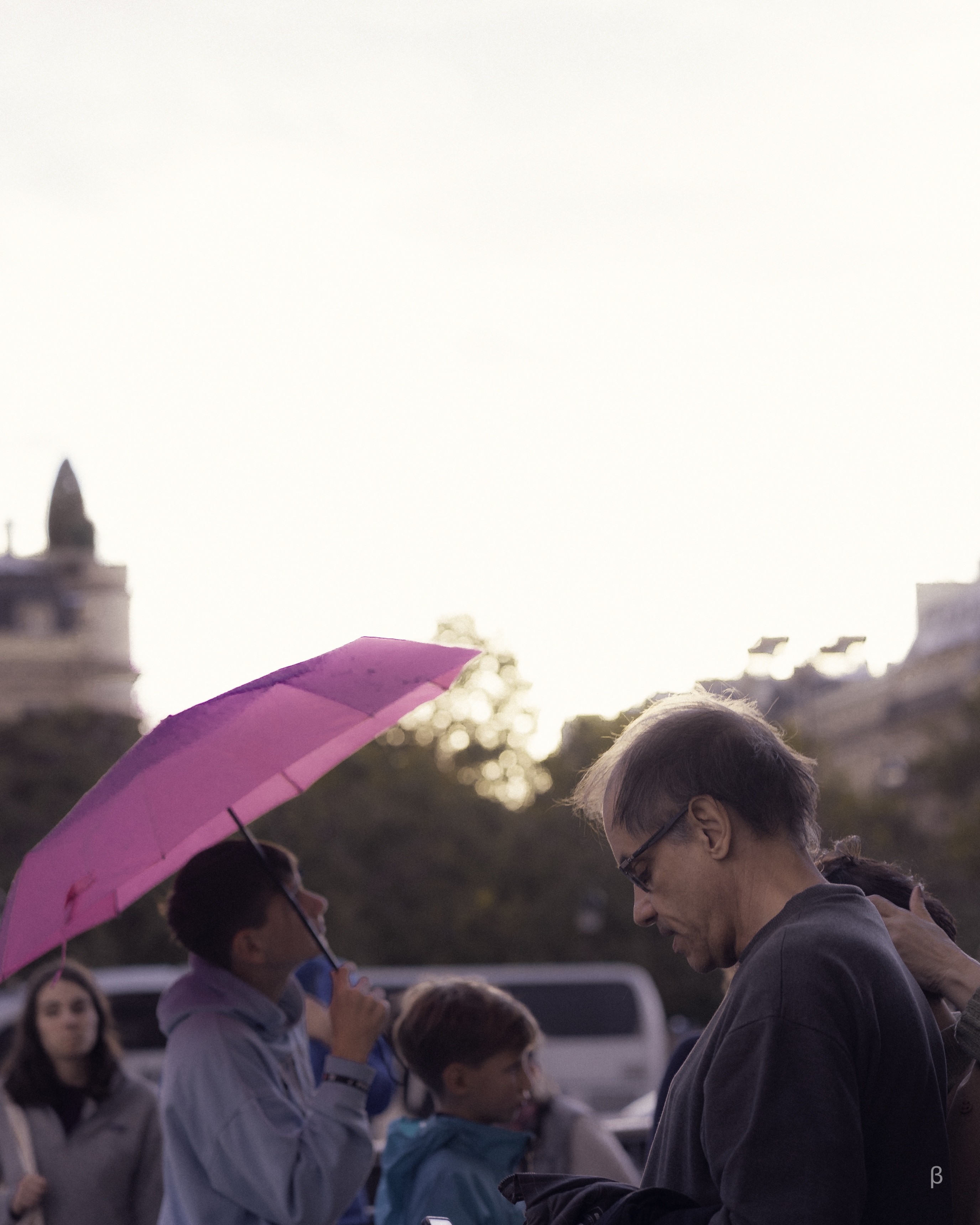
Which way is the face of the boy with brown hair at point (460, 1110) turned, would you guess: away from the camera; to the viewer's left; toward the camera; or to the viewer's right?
to the viewer's right

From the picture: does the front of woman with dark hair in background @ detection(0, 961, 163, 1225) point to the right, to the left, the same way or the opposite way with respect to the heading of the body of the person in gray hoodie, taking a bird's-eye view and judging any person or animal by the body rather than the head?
to the right

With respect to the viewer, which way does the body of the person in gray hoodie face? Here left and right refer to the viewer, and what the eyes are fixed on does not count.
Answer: facing to the right of the viewer

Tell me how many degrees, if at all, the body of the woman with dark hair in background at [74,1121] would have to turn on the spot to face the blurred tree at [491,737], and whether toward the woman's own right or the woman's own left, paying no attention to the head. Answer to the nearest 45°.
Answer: approximately 180°

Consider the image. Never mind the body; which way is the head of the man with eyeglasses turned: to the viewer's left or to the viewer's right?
to the viewer's left

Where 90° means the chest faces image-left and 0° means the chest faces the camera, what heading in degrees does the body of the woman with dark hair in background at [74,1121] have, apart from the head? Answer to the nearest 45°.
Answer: approximately 0°

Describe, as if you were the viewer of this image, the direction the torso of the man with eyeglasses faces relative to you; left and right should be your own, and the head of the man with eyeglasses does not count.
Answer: facing to the left of the viewer
